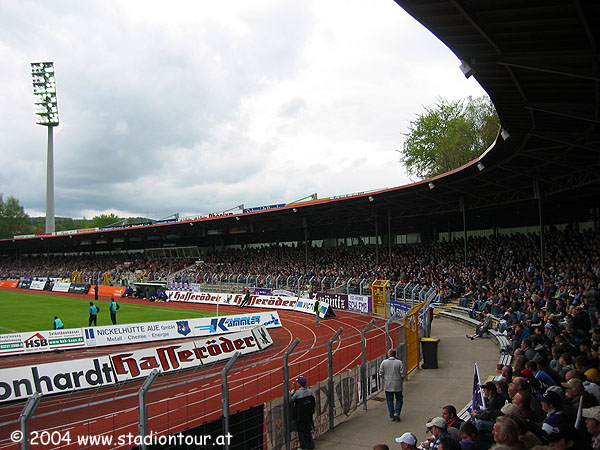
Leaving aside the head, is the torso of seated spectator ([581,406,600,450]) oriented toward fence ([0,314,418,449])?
yes

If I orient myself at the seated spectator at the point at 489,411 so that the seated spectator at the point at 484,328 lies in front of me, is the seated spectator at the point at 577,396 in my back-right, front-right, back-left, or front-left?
back-right

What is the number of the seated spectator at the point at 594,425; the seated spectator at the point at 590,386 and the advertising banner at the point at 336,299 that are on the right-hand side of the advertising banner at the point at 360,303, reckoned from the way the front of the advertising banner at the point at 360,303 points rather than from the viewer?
1

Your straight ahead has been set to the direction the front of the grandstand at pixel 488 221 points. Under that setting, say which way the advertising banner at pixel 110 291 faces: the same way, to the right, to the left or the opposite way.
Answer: to the left

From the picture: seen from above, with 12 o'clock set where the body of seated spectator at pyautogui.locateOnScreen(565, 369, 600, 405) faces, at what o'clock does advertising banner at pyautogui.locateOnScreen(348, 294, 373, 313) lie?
The advertising banner is roughly at 2 o'clock from the seated spectator.

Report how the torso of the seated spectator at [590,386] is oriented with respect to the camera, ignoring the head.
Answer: to the viewer's left

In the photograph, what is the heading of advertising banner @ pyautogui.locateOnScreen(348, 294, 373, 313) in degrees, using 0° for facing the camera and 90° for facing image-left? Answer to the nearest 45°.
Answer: approximately 45°

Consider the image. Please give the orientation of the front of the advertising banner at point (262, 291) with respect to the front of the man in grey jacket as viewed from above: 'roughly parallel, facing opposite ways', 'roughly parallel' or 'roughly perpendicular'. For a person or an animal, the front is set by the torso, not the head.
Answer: roughly parallel, facing opposite ways

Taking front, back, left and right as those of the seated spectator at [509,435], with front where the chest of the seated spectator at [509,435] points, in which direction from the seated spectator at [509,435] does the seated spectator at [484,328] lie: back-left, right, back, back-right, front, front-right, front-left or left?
front-right

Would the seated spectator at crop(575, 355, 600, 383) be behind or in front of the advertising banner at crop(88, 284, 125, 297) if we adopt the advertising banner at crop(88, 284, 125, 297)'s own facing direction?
in front

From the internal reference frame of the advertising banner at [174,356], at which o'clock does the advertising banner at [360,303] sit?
the advertising banner at [360,303] is roughly at 9 o'clock from the advertising banner at [174,356].

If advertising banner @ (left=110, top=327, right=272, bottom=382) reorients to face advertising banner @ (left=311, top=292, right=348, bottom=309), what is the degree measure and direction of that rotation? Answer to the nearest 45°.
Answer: approximately 90° to its left

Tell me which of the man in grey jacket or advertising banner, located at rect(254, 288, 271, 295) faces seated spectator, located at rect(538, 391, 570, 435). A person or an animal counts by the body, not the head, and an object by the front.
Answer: the advertising banner

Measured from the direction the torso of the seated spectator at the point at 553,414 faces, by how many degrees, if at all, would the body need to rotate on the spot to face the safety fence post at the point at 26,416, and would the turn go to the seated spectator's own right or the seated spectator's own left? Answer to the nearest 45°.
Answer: approximately 45° to the seated spectator's own left

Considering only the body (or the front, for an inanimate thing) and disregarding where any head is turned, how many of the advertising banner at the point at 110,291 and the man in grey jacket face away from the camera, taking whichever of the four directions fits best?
1

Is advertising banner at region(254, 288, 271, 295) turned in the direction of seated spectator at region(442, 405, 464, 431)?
yes

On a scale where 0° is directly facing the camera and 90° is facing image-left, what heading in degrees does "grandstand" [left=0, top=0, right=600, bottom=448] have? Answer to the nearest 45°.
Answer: approximately 45°

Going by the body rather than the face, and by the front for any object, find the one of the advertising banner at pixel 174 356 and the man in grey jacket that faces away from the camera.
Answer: the man in grey jacket

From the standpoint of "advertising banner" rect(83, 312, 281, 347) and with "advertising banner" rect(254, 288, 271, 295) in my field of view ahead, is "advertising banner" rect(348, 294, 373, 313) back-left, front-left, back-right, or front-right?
front-right

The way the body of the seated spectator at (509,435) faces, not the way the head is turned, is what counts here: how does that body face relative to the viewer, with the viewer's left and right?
facing away from the viewer and to the left of the viewer

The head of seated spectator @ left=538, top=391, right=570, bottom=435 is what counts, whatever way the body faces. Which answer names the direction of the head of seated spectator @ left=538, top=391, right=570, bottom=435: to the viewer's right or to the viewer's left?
to the viewer's left
